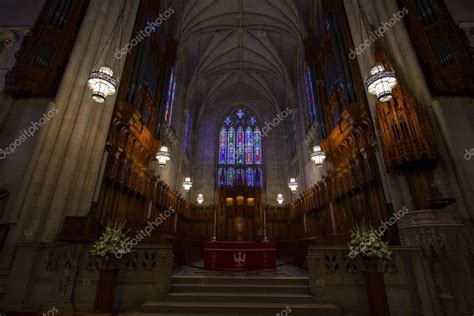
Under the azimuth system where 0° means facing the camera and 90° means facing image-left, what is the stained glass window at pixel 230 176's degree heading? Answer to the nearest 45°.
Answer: approximately 0°

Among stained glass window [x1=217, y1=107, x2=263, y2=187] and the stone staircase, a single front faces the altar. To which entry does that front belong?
the stained glass window

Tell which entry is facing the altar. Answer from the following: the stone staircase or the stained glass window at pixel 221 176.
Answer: the stained glass window

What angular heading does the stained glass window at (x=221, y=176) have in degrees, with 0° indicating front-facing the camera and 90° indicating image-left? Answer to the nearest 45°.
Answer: approximately 0°

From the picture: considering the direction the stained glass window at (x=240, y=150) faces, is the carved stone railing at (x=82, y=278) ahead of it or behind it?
ahead

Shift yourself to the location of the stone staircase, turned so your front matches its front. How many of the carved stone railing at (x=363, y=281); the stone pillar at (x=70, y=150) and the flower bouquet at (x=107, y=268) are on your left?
1

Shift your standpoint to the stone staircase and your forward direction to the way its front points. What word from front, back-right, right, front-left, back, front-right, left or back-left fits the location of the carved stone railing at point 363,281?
left

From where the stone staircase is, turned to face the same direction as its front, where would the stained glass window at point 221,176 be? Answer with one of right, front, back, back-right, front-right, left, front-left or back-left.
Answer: back

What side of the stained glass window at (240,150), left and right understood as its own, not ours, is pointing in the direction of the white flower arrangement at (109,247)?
front

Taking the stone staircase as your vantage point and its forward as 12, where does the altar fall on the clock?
The altar is roughly at 6 o'clock from the stone staircase.

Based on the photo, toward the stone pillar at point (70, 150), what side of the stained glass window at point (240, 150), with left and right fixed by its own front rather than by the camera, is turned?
front

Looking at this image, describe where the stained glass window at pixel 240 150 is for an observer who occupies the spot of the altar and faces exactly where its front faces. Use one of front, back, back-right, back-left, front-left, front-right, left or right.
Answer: back
